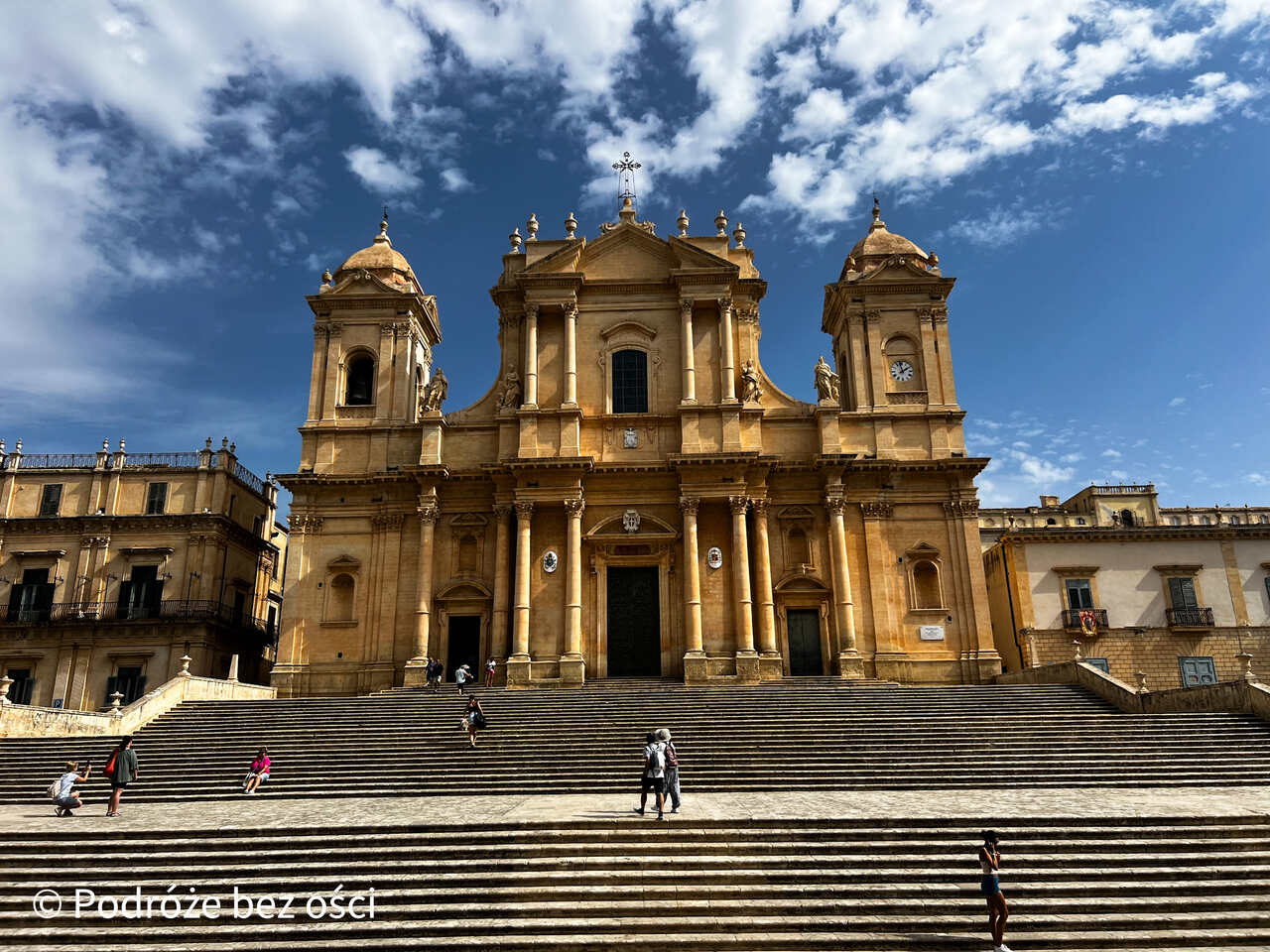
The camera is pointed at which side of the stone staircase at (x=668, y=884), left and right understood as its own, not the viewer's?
front

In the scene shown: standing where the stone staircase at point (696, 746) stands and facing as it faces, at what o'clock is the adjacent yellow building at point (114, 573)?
The adjacent yellow building is roughly at 4 o'clock from the stone staircase.

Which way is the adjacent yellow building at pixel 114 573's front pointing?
toward the camera

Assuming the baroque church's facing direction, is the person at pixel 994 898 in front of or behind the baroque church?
in front

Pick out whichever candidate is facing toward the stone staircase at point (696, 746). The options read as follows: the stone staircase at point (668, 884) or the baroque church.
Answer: the baroque church

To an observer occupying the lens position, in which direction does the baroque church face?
facing the viewer

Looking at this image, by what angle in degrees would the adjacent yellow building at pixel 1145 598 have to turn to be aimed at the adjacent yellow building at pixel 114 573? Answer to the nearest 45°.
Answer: approximately 45° to its right

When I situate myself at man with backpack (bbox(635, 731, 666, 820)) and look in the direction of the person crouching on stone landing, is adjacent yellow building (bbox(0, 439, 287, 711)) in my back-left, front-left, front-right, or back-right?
front-right

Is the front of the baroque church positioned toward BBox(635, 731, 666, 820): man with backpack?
yes

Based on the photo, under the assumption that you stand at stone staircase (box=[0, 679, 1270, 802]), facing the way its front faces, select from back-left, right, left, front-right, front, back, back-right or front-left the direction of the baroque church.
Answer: back

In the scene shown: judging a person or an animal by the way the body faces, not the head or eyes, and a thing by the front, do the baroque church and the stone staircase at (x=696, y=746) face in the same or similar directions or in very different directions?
same or similar directions
